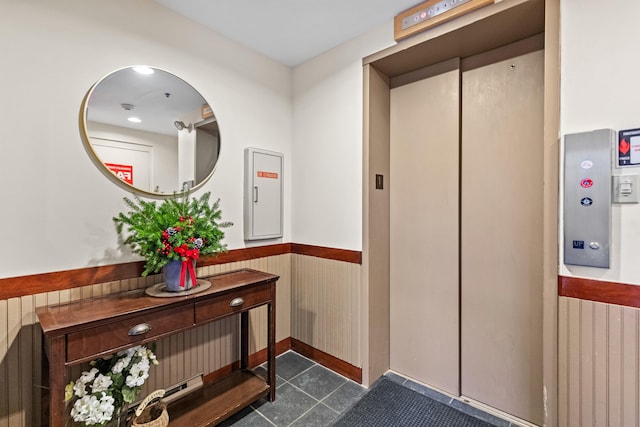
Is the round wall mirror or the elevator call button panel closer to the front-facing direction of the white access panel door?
the elevator call button panel

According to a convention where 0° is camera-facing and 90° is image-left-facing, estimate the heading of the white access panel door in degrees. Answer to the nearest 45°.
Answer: approximately 315°

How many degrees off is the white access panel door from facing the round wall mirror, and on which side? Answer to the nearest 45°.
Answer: approximately 90° to its right

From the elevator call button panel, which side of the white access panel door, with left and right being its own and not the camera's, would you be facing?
front

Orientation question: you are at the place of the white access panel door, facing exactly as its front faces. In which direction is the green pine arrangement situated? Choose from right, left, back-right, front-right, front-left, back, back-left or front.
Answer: right

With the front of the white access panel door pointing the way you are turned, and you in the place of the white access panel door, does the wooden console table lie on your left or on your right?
on your right
